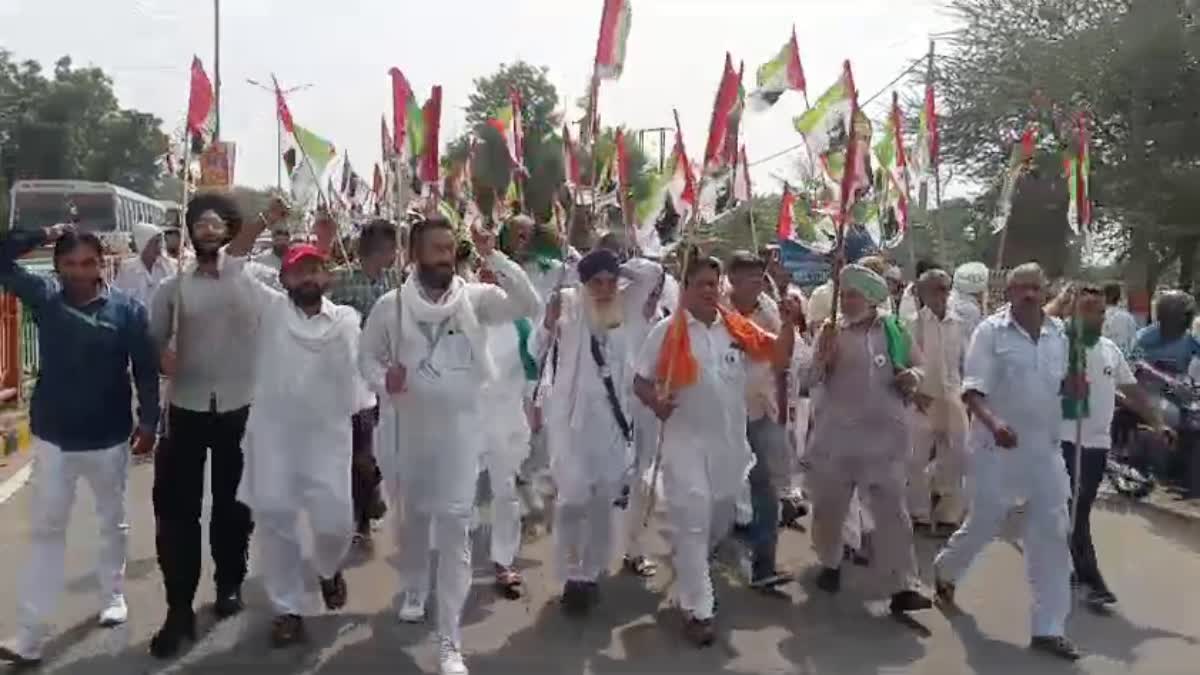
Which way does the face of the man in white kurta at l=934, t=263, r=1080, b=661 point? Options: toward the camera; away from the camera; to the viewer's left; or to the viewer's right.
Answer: toward the camera

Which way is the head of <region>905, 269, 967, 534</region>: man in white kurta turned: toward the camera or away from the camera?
toward the camera

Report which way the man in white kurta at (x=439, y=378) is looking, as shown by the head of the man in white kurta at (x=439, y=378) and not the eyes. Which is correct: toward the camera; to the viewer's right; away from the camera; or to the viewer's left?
toward the camera

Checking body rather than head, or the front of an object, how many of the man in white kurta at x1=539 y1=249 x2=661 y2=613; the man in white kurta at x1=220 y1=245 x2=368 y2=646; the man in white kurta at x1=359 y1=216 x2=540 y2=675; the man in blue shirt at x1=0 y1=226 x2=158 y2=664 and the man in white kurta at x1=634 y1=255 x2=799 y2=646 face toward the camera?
5

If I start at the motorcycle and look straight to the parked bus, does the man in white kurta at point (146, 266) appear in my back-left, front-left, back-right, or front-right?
front-left

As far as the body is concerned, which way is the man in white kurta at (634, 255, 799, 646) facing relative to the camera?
toward the camera

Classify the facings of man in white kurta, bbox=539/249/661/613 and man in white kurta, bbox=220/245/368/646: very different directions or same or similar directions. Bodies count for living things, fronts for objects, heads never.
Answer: same or similar directions

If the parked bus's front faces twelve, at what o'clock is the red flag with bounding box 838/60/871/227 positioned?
The red flag is roughly at 10 o'clock from the parked bus.

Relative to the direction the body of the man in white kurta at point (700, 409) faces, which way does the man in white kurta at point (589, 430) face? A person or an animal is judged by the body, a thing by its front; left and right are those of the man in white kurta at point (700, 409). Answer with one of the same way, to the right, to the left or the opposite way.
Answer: the same way

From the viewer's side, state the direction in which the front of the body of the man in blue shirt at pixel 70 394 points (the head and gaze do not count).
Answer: toward the camera

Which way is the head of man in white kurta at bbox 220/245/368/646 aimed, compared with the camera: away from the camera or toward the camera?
toward the camera

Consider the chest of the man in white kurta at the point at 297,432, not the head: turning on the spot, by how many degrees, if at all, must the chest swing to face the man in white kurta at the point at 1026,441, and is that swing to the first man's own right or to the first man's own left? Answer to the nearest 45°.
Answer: approximately 90° to the first man's own left

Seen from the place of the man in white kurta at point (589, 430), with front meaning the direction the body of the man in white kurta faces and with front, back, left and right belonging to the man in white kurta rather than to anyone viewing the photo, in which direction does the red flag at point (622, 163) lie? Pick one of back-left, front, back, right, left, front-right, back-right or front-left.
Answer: back

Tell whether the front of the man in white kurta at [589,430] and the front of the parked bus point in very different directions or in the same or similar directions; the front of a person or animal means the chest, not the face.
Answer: same or similar directions

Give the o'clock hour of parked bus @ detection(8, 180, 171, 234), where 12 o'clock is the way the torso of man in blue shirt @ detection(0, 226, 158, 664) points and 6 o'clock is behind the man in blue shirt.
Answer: The parked bus is roughly at 6 o'clock from the man in blue shirt.

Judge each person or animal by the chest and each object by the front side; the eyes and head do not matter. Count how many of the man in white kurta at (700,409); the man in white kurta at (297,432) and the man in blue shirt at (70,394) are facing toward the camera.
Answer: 3
